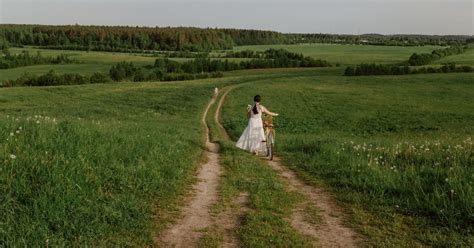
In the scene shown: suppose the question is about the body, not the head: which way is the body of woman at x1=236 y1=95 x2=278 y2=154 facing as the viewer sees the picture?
away from the camera
